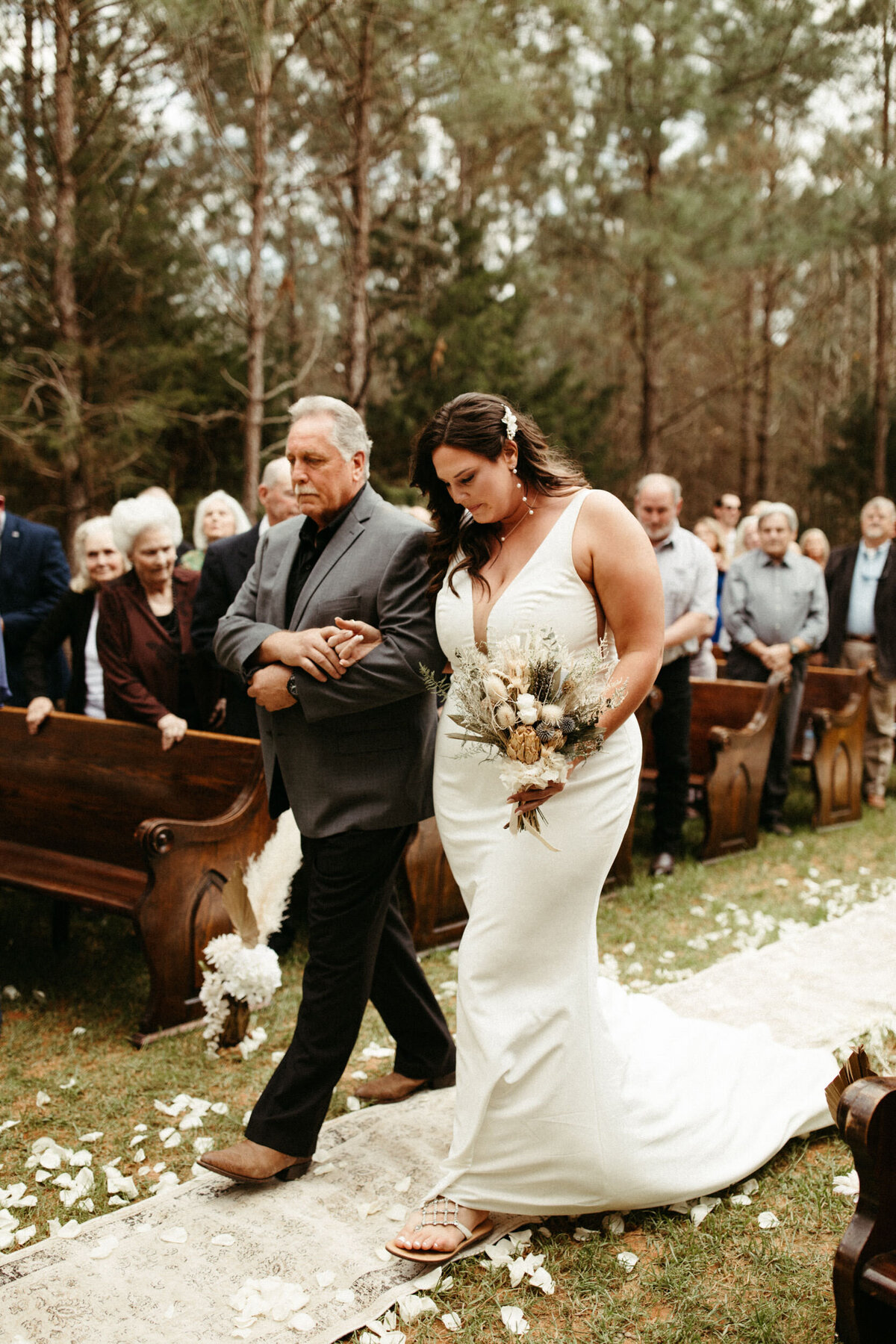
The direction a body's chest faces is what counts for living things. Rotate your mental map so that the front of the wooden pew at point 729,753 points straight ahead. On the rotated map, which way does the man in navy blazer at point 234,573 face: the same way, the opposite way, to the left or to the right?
to the left

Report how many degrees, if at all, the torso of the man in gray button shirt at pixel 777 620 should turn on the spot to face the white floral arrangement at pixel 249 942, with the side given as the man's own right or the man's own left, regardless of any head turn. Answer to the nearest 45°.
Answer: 0° — they already face it

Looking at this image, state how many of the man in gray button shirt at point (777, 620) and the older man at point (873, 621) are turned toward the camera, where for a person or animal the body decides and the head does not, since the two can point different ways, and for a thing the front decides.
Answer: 2

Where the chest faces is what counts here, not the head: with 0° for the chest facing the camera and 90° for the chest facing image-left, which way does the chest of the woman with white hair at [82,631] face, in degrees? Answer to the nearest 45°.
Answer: approximately 315°

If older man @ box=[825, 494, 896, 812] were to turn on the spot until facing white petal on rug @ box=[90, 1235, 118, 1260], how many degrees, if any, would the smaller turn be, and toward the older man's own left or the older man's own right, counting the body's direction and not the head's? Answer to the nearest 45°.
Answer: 0° — they already face it

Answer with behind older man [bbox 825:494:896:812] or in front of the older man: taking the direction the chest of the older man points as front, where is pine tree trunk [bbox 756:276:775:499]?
behind

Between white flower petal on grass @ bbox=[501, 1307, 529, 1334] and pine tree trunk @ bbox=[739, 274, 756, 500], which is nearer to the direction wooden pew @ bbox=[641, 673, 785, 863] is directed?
the white flower petal on grass

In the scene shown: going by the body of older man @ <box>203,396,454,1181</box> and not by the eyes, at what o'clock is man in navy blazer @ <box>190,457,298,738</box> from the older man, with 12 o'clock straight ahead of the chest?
The man in navy blazer is roughly at 4 o'clock from the older man.
